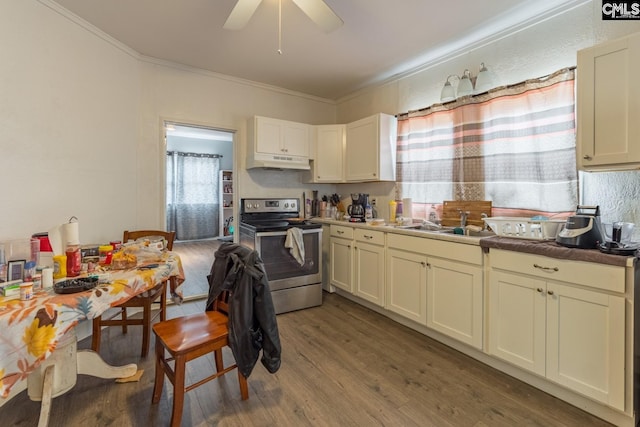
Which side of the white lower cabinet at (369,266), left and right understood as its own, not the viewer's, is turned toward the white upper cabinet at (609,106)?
left

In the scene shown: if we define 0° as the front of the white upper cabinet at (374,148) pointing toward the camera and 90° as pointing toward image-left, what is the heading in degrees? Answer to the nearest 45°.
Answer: approximately 45°

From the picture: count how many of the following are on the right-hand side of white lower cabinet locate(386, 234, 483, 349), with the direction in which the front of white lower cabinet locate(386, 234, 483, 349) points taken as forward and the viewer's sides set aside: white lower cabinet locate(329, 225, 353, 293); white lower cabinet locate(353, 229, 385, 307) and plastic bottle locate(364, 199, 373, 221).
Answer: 3

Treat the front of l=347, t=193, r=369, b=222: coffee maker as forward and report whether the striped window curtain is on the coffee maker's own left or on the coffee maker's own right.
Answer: on the coffee maker's own left

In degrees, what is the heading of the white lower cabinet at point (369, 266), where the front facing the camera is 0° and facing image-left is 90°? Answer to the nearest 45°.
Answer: approximately 45°

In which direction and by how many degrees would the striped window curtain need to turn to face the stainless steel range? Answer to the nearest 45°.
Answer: approximately 45° to its right

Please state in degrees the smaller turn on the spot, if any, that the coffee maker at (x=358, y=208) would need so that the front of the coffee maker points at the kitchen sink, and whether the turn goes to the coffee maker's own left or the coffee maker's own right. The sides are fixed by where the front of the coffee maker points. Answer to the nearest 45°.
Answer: approximately 90° to the coffee maker's own left

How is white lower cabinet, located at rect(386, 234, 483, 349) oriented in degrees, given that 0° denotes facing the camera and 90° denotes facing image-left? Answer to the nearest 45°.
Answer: approximately 45°
